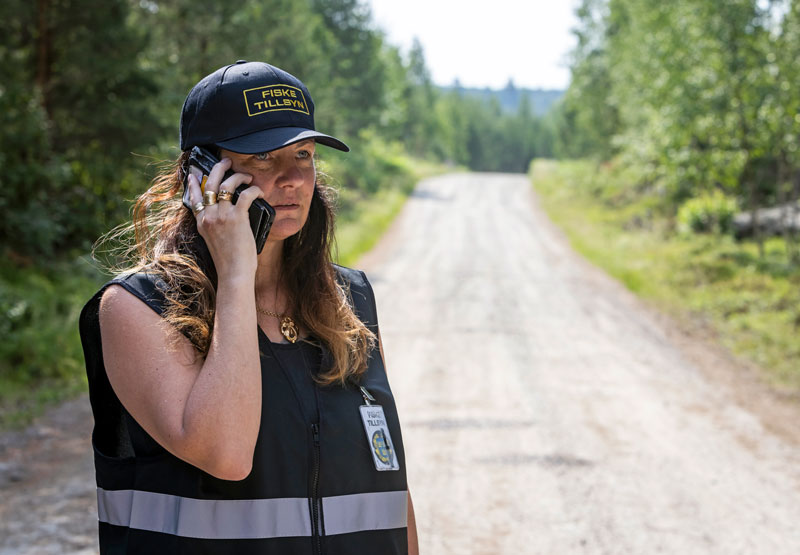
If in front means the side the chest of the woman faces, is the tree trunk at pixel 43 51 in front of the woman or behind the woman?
behind

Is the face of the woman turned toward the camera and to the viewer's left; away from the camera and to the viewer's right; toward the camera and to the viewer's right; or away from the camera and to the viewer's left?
toward the camera and to the viewer's right

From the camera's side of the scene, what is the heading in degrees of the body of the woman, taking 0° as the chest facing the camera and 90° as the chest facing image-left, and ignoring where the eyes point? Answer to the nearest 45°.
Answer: approximately 315°
